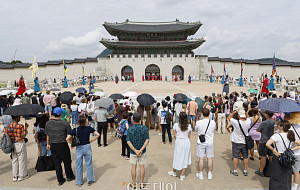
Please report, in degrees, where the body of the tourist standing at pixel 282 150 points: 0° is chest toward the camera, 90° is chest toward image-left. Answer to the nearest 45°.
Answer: approximately 135°

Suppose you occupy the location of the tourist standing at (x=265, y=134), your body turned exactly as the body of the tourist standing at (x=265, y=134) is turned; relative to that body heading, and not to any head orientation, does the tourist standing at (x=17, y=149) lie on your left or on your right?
on your left

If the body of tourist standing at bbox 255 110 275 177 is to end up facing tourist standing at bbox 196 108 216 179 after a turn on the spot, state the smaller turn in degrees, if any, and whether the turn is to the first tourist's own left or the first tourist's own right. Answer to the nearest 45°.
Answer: approximately 90° to the first tourist's own left

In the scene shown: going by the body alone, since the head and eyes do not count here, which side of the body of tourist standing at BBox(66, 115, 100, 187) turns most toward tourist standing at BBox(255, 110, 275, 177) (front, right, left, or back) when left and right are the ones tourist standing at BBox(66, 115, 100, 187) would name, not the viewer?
right

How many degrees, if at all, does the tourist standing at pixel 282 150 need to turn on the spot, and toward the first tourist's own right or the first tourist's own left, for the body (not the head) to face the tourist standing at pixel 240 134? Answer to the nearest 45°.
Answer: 0° — they already face them

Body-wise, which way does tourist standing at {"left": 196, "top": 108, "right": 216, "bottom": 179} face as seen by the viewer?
away from the camera

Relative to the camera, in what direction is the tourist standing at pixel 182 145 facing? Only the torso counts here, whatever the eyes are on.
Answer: away from the camera

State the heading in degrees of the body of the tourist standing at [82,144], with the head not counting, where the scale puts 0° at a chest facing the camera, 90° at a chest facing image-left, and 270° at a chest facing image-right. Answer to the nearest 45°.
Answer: approximately 180°

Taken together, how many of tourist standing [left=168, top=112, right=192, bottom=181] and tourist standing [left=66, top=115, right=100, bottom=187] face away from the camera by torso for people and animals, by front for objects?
2

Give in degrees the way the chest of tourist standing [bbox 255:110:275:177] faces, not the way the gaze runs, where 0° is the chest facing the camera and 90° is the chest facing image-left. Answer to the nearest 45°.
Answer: approximately 135°
